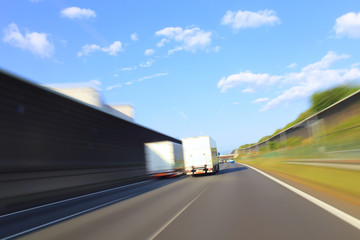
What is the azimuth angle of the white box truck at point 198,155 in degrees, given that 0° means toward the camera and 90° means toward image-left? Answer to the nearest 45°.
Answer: approximately 180°

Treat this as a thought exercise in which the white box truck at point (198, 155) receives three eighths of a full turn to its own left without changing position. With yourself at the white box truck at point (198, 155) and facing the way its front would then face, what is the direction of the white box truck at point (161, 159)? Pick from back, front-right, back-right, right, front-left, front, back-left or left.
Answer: right
